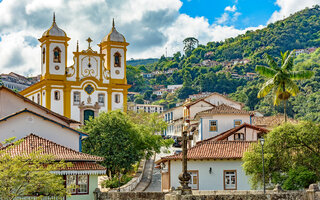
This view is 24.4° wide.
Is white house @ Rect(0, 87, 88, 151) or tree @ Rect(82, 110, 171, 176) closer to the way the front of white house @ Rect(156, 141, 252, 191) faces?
the white house

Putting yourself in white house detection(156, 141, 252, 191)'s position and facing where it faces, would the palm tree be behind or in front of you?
behind

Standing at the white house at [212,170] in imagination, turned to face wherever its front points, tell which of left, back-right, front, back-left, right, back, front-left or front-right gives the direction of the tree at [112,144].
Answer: back-right

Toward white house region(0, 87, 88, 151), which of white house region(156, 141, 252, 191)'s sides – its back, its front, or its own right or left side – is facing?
right

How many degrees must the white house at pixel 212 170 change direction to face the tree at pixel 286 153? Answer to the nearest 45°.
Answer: approximately 45° to its left

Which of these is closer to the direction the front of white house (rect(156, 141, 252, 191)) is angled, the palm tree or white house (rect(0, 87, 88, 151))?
the white house

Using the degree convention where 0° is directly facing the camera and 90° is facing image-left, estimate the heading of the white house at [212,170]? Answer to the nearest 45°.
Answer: approximately 0°
